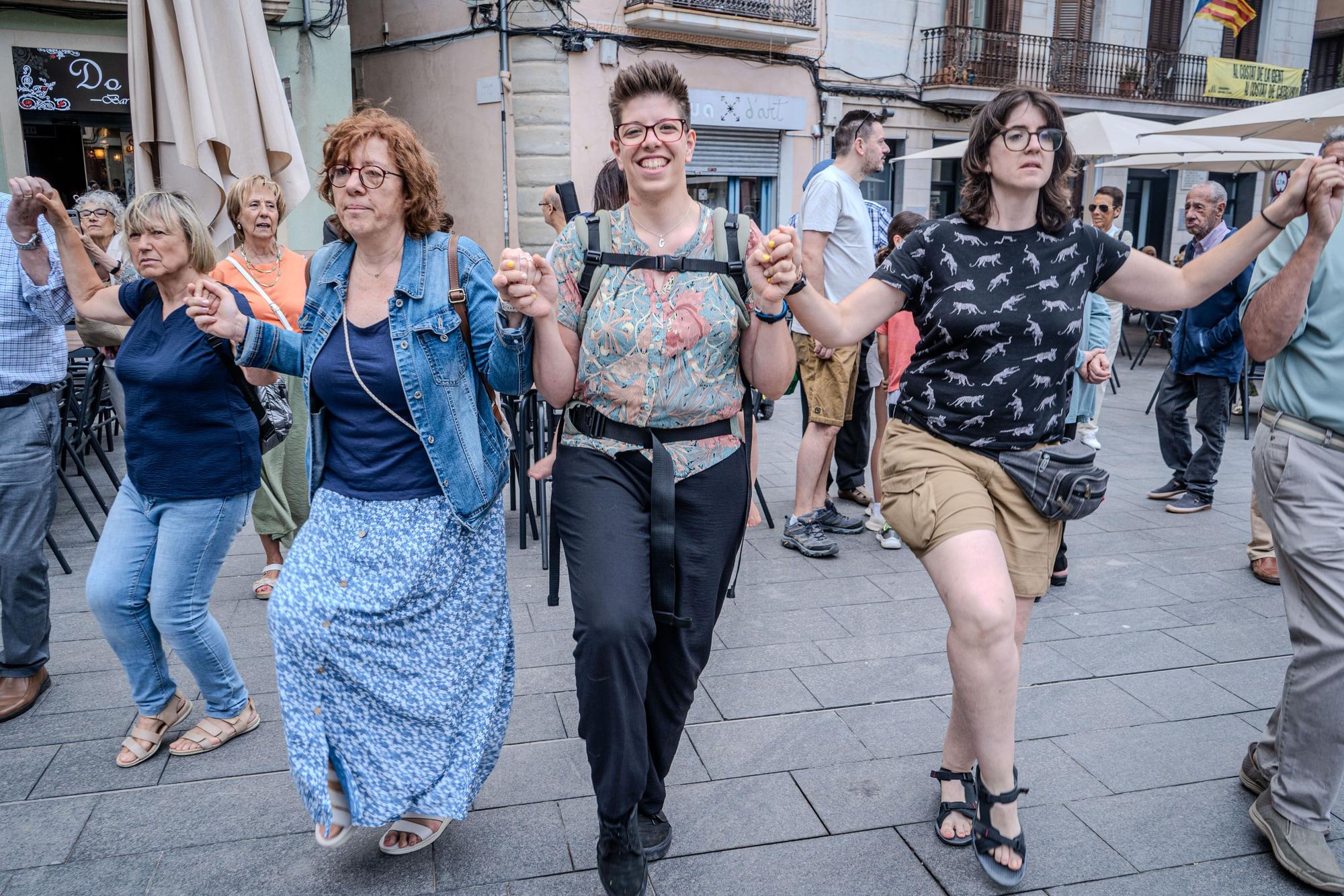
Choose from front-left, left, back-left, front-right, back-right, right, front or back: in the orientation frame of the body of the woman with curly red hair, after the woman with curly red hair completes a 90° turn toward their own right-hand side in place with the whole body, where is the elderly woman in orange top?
front-right

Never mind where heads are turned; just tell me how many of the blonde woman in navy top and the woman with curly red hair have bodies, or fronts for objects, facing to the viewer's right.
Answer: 0

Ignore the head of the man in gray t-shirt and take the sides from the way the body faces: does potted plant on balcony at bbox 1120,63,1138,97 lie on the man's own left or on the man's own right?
on the man's own left

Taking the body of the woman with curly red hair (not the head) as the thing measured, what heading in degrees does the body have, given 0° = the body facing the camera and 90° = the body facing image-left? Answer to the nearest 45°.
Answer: approximately 45°

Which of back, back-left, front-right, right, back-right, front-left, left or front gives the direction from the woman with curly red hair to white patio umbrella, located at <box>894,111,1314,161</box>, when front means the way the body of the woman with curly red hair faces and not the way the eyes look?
back
